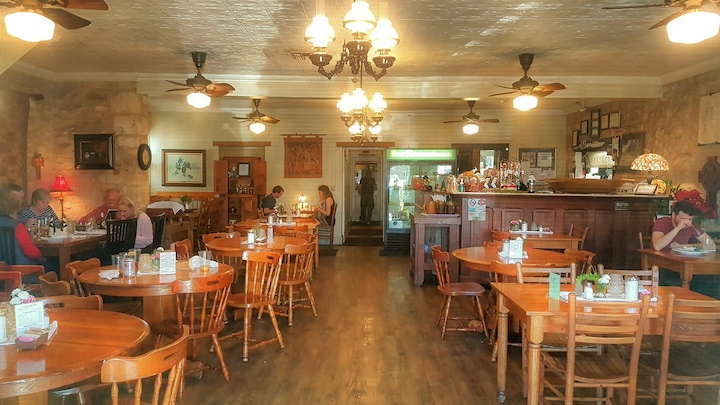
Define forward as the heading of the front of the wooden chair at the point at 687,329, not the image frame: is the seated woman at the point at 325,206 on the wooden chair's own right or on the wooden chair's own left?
on the wooden chair's own left

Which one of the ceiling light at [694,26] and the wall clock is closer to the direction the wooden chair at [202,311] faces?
the wall clock

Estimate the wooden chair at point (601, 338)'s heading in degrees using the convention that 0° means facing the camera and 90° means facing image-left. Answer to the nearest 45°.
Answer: approximately 135°

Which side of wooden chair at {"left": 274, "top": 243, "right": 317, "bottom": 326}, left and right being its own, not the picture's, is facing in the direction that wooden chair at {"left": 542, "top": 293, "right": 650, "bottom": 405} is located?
back

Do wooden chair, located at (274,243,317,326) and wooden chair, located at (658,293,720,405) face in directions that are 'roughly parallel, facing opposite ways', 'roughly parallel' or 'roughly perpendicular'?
roughly perpendicular

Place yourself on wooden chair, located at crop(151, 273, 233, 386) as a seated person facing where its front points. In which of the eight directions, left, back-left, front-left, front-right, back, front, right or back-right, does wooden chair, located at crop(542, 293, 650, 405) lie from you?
back

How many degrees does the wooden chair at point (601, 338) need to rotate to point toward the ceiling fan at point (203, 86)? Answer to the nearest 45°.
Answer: approximately 45° to its left

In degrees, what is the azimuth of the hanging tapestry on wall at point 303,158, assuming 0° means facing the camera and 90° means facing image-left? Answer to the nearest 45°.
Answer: approximately 0°

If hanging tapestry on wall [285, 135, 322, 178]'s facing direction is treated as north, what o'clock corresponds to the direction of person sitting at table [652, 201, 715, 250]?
The person sitting at table is roughly at 11 o'clock from the hanging tapestry on wall.

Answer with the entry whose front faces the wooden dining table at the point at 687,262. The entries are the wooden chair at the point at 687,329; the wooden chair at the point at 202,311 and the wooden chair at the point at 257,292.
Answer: the wooden chair at the point at 687,329

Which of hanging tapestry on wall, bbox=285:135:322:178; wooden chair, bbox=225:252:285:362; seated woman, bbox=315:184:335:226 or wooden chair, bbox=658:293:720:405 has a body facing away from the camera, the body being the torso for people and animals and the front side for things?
wooden chair, bbox=658:293:720:405
